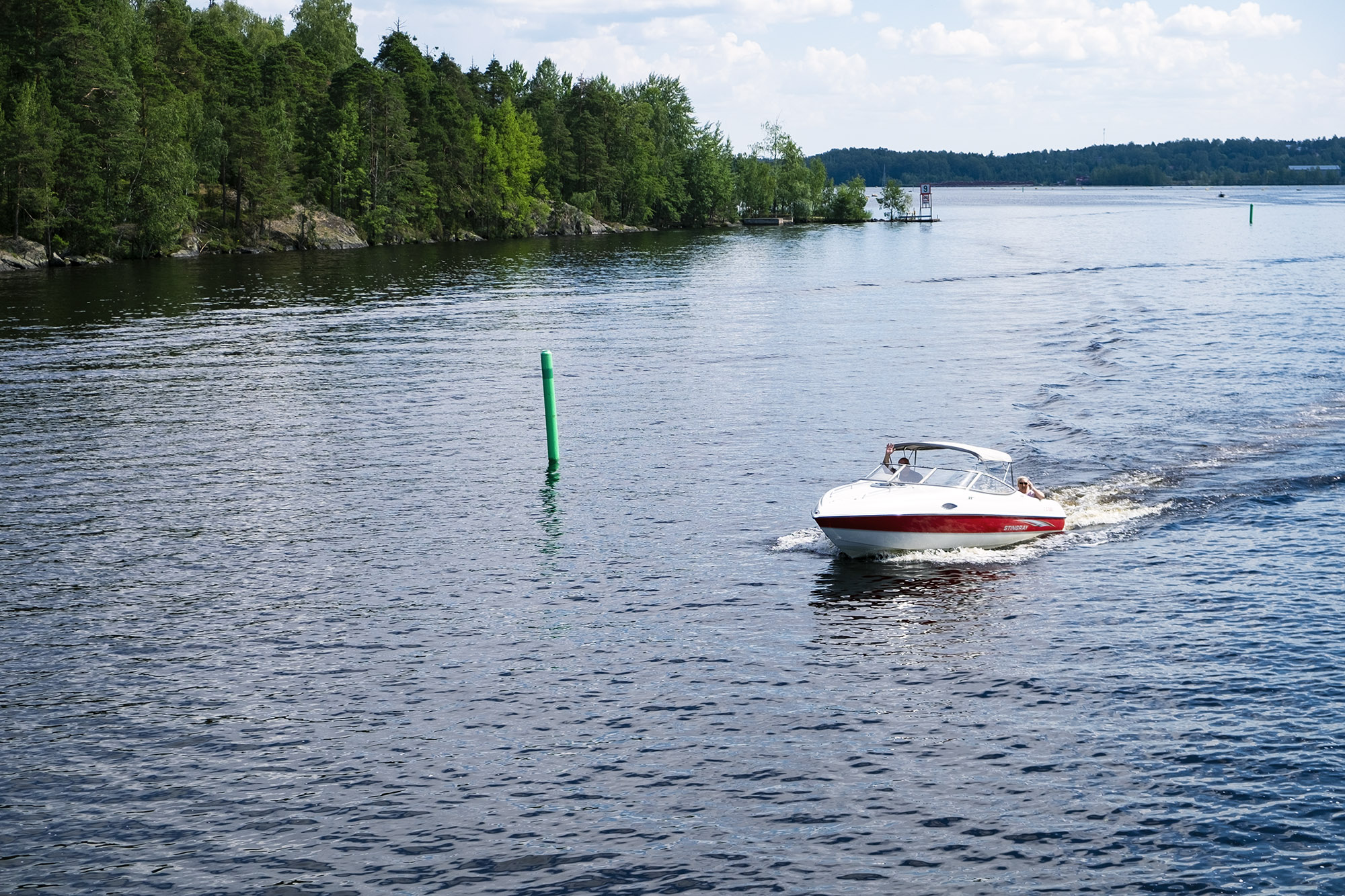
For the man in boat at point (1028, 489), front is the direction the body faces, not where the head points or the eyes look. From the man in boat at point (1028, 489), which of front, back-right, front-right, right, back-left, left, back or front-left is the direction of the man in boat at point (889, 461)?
front-right

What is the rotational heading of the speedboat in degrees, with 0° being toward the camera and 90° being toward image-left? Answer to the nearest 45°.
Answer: approximately 45°

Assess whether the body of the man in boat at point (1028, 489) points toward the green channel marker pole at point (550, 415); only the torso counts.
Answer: no

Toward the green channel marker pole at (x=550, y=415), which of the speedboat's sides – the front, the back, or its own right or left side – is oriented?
right

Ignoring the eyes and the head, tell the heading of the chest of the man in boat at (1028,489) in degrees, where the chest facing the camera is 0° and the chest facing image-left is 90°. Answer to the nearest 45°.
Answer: approximately 45°
